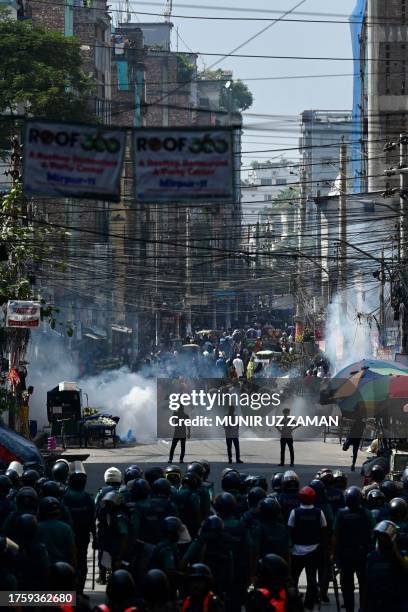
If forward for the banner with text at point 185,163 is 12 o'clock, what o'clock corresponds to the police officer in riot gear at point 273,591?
The police officer in riot gear is roughly at 12 o'clock from the banner with text.

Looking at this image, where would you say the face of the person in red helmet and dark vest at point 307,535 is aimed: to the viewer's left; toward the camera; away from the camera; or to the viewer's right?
away from the camera

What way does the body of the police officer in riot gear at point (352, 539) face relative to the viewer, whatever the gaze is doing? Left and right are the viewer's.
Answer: facing away from the viewer

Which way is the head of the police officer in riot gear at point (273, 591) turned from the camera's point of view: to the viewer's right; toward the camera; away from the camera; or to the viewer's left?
away from the camera

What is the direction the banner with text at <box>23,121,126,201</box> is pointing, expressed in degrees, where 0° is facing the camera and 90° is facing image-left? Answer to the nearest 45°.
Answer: approximately 0°

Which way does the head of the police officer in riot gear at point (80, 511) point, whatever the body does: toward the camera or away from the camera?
away from the camera

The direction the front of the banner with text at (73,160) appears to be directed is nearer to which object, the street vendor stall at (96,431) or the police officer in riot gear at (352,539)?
the police officer in riot gear

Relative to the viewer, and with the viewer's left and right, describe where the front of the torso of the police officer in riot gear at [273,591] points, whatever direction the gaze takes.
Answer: facing away from the viewer

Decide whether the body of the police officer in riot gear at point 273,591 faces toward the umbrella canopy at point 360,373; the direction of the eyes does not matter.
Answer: yes

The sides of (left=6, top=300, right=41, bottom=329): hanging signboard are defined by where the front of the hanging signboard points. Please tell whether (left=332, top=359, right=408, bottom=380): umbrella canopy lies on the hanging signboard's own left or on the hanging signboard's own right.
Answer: on the hanging signboard's own left
